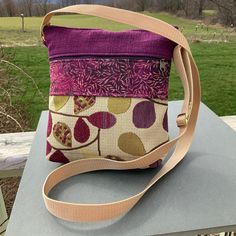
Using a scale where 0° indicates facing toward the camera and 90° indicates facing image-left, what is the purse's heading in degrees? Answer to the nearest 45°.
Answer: approximately 0°

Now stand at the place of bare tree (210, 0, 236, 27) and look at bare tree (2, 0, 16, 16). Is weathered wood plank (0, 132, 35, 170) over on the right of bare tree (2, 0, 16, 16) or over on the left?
left

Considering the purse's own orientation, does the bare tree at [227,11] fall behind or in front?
behind

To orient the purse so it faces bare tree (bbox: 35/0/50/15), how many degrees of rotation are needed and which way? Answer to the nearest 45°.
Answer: approximately 180°

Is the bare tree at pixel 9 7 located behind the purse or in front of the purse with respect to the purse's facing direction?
behind
